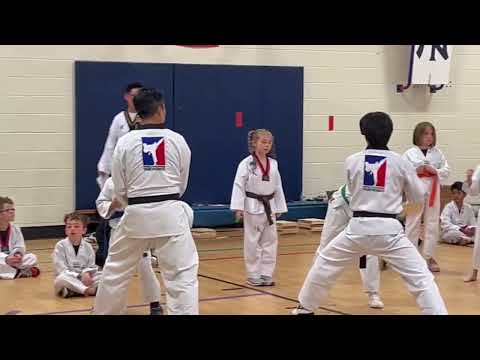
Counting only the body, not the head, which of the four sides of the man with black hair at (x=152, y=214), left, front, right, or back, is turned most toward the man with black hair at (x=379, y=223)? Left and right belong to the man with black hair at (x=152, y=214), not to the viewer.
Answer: right

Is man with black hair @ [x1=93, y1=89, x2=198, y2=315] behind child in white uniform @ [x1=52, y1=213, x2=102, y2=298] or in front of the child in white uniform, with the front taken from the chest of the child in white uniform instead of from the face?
in front

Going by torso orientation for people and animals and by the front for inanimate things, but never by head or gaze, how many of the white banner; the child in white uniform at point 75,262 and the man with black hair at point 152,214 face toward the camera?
2

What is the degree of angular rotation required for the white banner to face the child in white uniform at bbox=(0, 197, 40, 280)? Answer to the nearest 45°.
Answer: approximately 45° to its right

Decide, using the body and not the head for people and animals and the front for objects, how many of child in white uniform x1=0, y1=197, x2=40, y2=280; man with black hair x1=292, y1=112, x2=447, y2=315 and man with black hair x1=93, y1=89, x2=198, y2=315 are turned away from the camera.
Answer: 2

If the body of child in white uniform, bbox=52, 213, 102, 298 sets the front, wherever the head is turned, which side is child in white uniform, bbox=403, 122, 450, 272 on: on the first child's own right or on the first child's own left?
on the first child's own left

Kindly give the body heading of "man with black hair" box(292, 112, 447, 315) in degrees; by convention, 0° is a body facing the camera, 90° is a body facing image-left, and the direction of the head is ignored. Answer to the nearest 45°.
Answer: approximately 180°

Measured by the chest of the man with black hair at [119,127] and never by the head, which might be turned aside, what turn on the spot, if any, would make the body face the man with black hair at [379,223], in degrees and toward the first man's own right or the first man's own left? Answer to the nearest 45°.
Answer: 0° — they already face them

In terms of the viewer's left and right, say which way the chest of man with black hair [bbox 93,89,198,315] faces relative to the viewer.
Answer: facing away from the viewer

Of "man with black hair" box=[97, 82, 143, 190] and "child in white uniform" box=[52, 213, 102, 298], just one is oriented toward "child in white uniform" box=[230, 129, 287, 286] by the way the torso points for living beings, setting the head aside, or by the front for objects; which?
the man with black hair

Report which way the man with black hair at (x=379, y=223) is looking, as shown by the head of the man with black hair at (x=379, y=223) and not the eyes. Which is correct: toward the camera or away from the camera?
away from the camera
